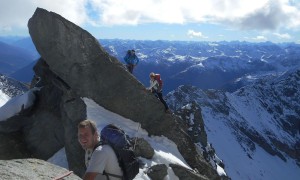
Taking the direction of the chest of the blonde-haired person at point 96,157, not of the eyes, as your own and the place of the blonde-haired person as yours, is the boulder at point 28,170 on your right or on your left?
on your right

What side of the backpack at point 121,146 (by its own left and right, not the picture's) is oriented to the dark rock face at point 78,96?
left

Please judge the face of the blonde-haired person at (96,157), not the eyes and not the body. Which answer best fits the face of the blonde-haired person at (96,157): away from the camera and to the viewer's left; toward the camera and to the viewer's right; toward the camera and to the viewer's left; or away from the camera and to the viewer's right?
toward the camera and to the viewer's left

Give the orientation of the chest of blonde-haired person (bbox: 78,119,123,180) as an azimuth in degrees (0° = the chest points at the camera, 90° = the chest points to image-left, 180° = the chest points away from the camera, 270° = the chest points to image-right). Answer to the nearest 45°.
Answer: approximately 45°

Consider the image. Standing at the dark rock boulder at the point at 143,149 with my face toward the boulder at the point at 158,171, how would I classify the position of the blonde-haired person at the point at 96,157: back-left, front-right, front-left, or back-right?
front-right

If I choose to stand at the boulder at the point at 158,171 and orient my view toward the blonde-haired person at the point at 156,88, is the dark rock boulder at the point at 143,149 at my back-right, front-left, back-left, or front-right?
front-left
